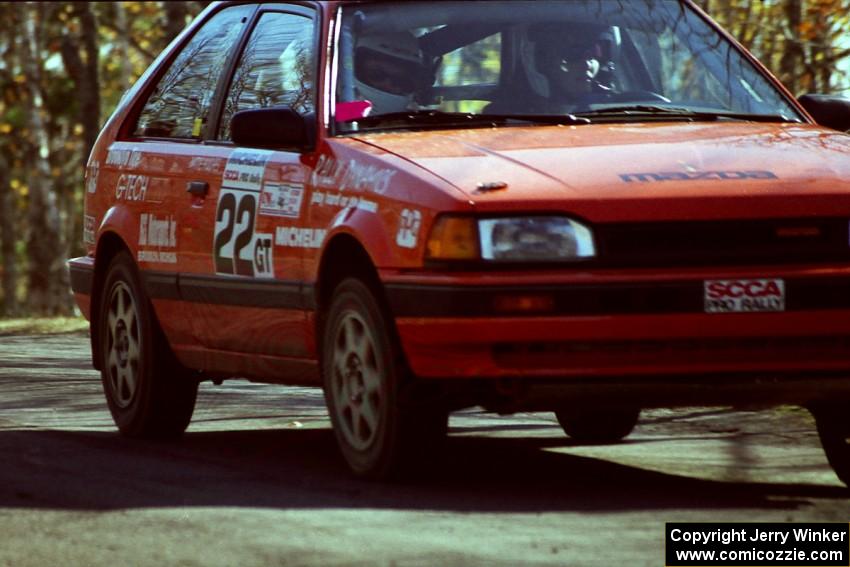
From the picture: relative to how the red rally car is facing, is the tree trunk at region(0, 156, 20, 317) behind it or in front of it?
behind

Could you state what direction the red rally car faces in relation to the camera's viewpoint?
facing the viewer and to the right of the viewer

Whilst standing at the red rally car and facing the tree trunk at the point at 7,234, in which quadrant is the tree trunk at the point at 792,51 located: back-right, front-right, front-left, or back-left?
front-right

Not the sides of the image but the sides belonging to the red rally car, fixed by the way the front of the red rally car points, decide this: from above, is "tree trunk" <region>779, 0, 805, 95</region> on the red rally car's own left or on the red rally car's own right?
on the red rally car's own left

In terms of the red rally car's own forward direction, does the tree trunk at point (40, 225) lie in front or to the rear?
to the rear
